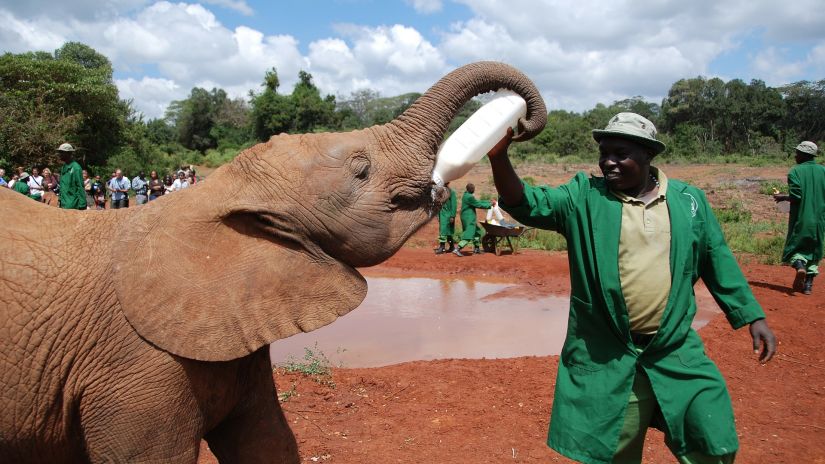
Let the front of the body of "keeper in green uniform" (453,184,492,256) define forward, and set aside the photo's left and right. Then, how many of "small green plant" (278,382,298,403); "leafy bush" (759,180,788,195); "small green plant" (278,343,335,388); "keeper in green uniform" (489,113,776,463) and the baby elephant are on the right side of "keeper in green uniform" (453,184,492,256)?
4

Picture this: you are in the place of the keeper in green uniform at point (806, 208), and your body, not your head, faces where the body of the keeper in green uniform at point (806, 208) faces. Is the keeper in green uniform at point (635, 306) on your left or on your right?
on your left

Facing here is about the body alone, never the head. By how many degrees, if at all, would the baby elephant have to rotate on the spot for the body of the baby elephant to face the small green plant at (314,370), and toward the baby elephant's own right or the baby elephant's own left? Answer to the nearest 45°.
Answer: approximately 90° to the baby elephant's own left

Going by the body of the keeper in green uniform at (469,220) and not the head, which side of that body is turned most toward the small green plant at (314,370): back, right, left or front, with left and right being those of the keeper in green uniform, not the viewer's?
right

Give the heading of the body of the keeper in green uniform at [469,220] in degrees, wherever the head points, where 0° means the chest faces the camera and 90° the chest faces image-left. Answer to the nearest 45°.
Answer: approximately 270°

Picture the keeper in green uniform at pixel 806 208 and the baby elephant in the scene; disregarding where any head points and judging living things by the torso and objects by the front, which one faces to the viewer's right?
the baby elephant

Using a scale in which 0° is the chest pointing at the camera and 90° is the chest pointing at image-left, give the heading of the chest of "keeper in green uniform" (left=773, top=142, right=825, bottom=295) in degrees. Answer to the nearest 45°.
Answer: approximately 135°

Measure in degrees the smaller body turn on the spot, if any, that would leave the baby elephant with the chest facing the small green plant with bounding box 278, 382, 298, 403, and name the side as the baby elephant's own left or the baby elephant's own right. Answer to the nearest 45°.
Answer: approximately 90° to the baby elephant's own left

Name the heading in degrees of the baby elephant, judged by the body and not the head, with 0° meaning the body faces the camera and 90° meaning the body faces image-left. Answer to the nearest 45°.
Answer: approximately 270°
